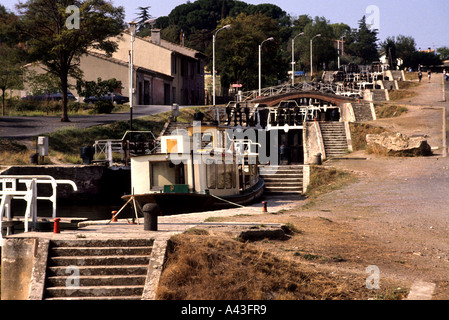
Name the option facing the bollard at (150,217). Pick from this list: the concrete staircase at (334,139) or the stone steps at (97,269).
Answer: the concrete staircase

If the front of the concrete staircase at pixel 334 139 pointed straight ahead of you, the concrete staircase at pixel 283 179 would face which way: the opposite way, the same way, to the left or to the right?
the same way

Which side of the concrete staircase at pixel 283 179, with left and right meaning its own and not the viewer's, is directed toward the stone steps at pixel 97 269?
front

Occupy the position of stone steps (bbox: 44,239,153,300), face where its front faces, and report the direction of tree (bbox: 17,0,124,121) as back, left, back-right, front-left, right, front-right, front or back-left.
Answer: back

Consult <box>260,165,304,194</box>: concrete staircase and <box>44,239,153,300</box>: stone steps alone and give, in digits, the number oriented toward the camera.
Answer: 2

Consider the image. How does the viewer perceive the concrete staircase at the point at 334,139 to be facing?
facing the viewer

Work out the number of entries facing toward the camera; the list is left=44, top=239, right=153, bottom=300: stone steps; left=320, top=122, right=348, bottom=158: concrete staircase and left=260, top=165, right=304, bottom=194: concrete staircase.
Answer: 3

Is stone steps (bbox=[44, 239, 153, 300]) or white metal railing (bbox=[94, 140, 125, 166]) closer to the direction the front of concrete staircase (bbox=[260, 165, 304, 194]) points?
the stone steps

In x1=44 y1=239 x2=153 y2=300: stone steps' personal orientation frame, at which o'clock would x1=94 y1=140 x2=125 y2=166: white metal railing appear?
The white metal railing is roughly at 6 o'clock from the stone steps.

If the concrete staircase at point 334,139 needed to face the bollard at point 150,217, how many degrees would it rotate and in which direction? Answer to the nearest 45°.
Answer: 0° — it already faces it

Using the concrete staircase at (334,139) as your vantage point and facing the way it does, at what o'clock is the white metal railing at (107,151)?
The white metal railing is roughly at 2 o'clock from the concrete staircase.
